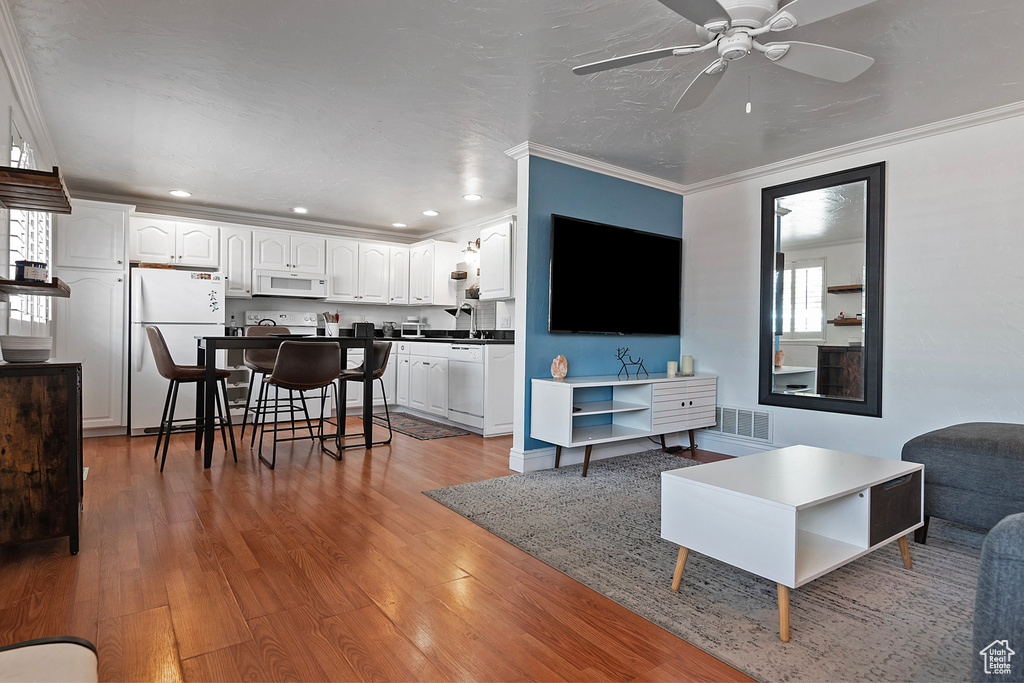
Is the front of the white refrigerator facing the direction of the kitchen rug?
no

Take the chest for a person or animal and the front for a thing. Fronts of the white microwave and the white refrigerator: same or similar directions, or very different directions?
same or similar directions

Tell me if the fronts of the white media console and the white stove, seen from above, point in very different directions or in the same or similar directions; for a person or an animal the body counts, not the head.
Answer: same or similar directions

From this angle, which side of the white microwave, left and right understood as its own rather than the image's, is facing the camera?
front

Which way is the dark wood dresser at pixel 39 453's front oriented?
to the viewer's right

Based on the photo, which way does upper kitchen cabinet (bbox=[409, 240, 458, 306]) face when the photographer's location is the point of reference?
facing the viewer and to the left of the viewer

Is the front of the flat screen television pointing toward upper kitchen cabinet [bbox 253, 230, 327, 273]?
no

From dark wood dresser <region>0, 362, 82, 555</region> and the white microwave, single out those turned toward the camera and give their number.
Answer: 1

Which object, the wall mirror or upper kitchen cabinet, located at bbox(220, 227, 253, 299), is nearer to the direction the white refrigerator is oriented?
the wall mirror

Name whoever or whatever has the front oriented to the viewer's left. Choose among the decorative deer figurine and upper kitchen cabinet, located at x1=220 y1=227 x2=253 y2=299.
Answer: the decorative deer figurine

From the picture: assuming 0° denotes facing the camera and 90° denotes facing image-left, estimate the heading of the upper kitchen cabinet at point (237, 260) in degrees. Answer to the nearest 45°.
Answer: approximately 0°

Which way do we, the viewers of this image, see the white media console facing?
facing the viewer and to the right of the viewer

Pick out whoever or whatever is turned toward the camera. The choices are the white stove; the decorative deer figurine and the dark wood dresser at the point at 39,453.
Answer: the white stove

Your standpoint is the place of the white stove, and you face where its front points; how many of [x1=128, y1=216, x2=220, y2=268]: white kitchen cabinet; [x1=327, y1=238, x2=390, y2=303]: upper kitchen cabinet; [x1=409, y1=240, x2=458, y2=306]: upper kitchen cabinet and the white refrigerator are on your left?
2

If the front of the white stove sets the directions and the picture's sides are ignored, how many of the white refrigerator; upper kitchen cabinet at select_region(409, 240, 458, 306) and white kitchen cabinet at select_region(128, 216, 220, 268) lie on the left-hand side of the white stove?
1

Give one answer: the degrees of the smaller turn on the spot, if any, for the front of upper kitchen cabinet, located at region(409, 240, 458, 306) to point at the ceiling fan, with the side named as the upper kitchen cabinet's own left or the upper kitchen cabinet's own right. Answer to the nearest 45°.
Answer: approximately 45° to the upper kitchen cabinet's own left

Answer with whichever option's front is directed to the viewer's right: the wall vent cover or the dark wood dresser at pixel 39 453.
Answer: the dark wood dresser

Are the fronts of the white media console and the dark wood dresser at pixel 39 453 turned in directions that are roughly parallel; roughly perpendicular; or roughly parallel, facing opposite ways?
roughly perpendicular

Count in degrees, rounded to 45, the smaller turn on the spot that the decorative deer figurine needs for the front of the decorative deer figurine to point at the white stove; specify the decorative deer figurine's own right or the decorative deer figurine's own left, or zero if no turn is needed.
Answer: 0° — it already faces it

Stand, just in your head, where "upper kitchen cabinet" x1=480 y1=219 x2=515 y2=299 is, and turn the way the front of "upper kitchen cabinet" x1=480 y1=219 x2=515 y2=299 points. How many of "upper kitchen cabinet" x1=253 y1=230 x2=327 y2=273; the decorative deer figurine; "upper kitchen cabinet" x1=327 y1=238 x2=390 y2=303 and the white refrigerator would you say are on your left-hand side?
1
